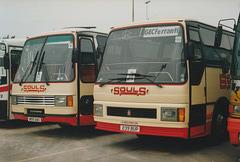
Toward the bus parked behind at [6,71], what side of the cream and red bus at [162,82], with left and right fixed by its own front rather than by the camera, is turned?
right

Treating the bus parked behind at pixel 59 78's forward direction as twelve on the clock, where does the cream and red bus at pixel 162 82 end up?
The cream and red bus is roughly at 9 o'clock from the bus parked behind.

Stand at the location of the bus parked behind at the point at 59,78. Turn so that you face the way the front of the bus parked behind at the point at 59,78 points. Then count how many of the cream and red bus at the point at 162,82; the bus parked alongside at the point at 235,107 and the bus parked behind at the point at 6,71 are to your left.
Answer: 2

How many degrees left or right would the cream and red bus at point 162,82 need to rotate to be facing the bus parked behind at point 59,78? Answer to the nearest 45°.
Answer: approximately 90° to its right

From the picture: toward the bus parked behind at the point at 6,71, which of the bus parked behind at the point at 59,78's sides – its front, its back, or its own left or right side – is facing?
right

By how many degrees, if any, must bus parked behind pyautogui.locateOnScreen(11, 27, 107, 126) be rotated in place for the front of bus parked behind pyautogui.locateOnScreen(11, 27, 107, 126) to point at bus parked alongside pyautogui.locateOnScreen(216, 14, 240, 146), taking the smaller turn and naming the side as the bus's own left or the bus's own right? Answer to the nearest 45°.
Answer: approximately 90° to the bus's own left

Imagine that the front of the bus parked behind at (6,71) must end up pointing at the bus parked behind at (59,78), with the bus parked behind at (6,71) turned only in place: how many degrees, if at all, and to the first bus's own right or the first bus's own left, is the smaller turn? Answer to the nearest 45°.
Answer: approximately 90° to the first bus's own left

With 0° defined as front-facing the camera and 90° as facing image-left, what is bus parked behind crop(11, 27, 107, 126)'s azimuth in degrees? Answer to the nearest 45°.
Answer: approximately 45°

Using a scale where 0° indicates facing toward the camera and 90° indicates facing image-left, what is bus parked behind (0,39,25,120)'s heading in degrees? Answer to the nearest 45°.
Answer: approximately 45°

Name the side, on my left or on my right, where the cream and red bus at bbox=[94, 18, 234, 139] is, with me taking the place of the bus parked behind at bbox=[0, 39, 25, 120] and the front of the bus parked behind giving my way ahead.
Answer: on my left

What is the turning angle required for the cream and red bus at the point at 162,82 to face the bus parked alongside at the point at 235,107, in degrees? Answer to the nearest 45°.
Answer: approximately 90° to its left
